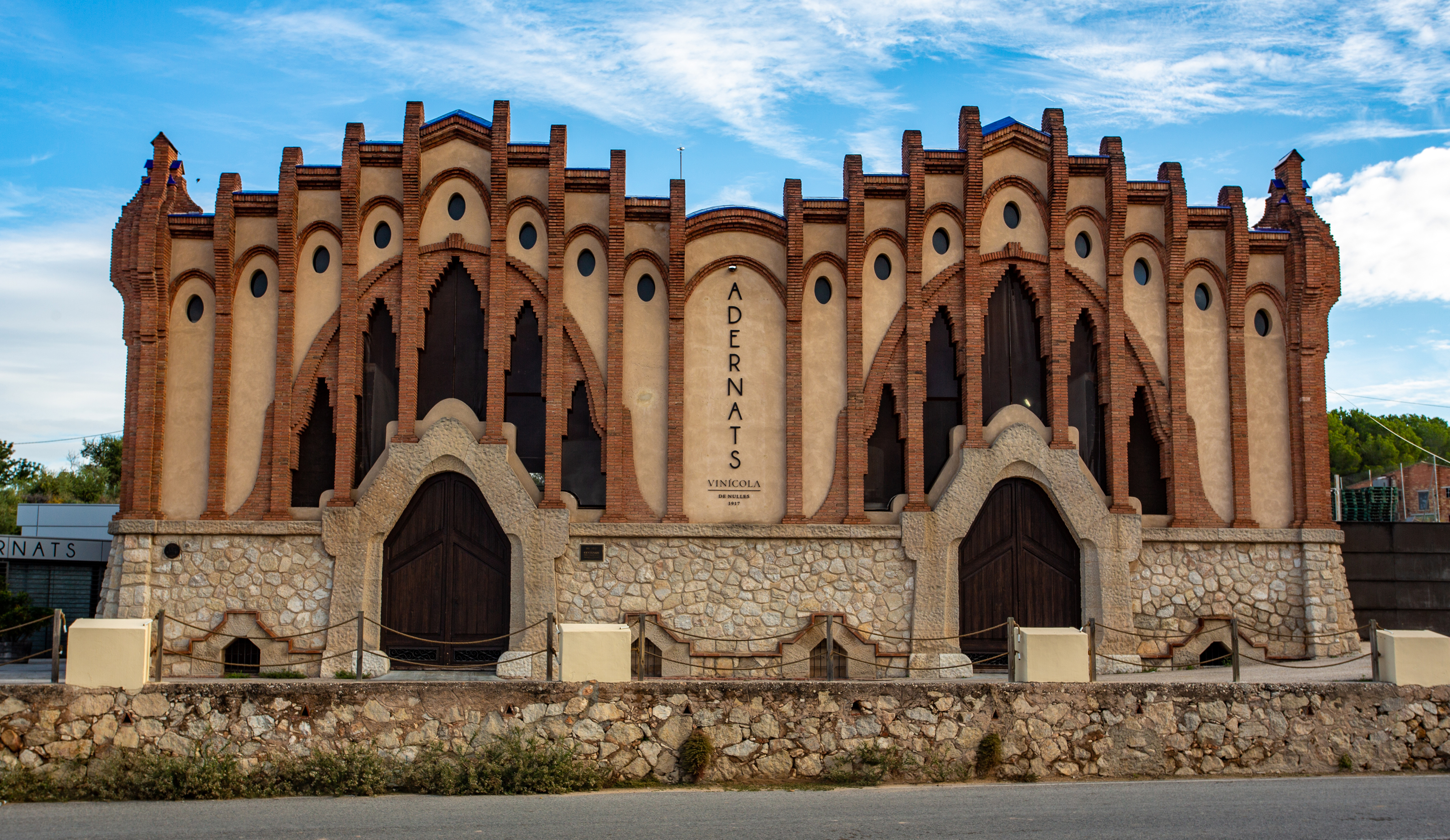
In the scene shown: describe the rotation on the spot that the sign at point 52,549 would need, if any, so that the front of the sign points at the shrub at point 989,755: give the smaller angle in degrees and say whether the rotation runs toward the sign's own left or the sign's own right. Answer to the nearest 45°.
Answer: approximately 45° to the sign's own left

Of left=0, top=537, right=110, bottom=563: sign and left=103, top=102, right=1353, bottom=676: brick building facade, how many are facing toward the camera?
2

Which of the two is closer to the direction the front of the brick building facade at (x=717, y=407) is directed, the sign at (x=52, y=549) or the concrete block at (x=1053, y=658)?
the concrete block

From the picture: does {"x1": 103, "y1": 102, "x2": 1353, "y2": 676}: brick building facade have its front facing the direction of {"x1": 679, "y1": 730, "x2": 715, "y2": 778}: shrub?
yes

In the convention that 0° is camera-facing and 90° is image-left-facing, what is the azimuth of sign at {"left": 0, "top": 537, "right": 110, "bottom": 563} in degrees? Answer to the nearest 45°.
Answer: approximately 0°

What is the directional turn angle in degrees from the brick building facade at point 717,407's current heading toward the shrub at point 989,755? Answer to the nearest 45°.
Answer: approximately 45° to its left

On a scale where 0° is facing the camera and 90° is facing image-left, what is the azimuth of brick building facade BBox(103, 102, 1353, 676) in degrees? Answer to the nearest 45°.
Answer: approximately 0°

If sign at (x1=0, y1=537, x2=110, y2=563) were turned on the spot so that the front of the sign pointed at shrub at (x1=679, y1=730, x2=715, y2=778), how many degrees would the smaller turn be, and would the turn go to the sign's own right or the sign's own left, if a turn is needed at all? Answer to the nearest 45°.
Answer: approximately 45° to the sign's own left
